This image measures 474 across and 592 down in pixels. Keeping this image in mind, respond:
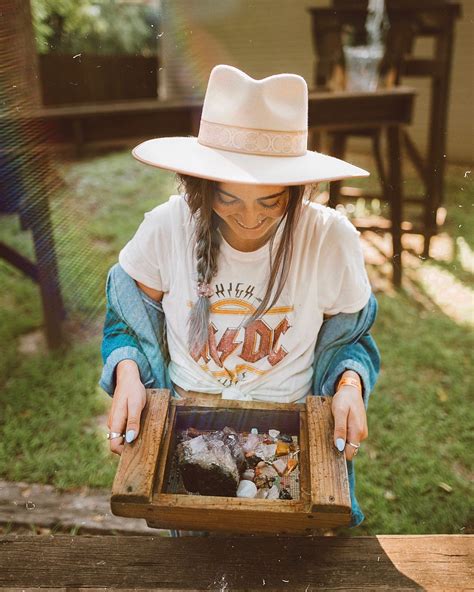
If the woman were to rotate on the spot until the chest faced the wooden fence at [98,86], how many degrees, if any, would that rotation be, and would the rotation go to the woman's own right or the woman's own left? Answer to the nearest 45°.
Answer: approximately 180°

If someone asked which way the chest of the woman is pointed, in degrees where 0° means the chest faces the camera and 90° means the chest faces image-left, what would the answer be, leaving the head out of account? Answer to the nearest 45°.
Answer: approximately 0°
